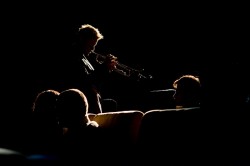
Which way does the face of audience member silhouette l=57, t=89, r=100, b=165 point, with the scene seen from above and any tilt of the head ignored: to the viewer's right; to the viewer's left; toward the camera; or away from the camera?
away from the camera

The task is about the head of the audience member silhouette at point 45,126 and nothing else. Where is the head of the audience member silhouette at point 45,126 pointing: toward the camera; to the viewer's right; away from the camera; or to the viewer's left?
away from the camera

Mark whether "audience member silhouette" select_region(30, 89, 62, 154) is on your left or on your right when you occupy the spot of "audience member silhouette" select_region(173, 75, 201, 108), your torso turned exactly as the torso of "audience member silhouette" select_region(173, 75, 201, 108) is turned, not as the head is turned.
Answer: on your left

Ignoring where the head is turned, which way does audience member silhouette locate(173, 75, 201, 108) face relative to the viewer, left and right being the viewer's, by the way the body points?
facing away from the viewer and to the left of the viewer
